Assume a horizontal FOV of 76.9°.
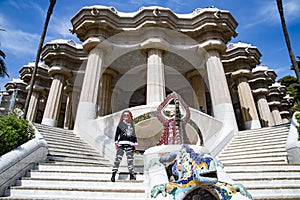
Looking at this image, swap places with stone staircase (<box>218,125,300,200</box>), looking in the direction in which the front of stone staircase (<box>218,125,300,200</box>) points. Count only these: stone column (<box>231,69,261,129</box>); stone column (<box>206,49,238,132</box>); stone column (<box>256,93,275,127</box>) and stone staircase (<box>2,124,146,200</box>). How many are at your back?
3

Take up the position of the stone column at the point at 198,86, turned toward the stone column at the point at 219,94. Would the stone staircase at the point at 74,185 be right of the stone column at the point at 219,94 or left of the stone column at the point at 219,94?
right

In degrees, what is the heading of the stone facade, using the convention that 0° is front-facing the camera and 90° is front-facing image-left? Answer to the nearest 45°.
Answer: approximately 0°

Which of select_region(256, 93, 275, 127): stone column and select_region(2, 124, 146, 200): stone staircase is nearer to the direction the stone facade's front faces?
the stone staircase

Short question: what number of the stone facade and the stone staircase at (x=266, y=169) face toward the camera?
2

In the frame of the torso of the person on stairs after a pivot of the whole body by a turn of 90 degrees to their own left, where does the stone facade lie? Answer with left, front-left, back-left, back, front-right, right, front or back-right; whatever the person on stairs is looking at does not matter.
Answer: left

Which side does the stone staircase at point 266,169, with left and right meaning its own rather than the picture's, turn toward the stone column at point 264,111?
back

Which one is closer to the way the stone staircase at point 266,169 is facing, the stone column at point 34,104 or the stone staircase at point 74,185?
the stone staircase

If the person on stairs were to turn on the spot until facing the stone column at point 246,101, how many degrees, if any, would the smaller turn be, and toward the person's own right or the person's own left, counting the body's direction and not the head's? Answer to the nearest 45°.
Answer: approximately 135° to the person's own left

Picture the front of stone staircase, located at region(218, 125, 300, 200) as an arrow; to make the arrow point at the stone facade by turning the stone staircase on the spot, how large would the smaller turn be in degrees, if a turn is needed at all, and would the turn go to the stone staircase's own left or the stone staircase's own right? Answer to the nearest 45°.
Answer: approximately 135° to the stone staircase's own right

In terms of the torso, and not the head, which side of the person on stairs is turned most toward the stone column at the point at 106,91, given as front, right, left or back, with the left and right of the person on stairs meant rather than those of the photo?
back
